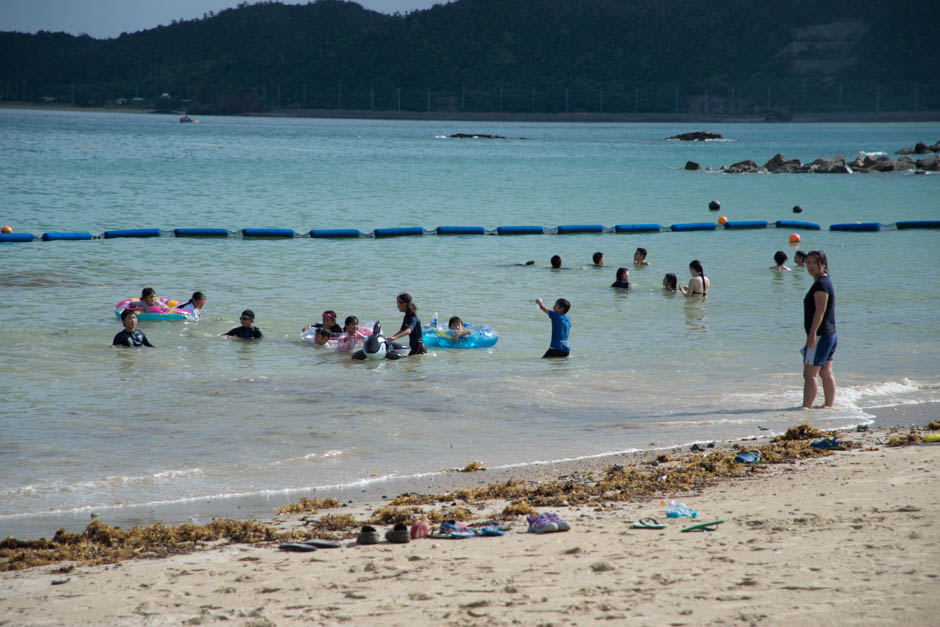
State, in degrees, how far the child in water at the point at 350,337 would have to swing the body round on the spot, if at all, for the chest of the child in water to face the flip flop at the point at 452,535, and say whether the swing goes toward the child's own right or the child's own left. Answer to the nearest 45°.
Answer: approximately 45° to the child's own right

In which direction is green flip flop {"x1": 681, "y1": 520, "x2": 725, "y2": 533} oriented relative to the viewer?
to the viewer's right

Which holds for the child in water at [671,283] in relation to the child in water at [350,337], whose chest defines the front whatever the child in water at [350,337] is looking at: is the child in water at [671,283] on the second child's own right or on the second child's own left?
on the second child's own left

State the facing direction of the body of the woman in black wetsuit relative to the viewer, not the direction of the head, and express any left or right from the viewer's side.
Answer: facing to the left of the viewer

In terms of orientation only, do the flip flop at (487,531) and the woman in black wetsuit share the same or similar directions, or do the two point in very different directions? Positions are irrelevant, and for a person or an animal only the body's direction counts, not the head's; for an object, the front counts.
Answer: very different directions

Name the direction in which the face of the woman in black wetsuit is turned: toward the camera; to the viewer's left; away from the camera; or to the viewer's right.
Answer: to the viewer's left

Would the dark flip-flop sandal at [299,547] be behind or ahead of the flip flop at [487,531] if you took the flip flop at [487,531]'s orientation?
behind

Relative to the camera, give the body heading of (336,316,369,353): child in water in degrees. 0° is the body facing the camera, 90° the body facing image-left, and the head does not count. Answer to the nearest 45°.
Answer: approximately 315°

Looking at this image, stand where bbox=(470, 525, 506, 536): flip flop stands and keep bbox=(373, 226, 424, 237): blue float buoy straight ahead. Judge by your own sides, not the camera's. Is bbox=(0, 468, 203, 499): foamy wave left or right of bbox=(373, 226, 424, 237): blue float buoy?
left

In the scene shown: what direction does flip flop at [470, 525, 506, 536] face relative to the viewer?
to the viewer's right

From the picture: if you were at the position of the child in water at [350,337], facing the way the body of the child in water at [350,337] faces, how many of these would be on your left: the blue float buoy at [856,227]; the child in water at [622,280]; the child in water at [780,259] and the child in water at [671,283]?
4

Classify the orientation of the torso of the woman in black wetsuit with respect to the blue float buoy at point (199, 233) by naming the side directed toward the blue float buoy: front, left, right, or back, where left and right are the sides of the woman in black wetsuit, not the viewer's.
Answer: right
